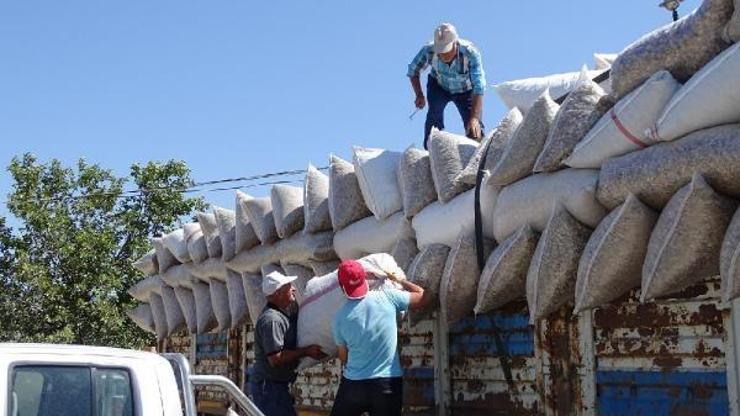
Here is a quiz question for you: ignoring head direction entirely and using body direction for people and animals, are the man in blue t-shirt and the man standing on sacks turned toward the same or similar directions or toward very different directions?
very different directions

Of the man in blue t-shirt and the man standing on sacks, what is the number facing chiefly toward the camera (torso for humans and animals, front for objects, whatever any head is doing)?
1

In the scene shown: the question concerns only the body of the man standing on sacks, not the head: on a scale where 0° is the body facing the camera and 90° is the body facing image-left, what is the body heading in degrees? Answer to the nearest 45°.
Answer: approximately 0°

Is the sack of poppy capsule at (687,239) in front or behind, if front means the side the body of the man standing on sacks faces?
in front

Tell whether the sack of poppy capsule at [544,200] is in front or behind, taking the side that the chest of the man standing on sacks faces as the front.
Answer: in front

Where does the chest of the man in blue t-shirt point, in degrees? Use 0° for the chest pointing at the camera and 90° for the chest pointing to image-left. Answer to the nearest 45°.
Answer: approximately 180°
